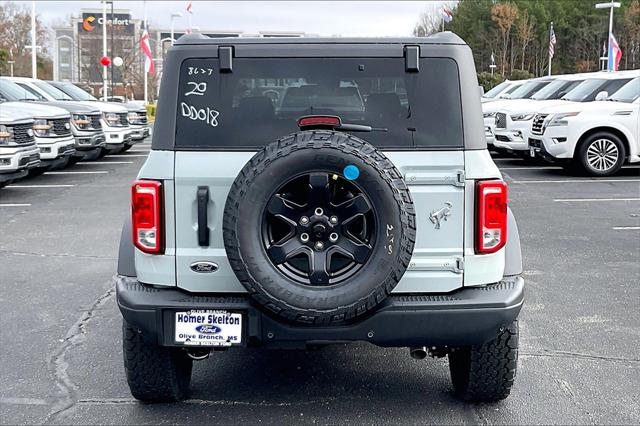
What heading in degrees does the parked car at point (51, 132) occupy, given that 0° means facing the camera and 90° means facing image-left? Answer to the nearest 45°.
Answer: approximately 315°

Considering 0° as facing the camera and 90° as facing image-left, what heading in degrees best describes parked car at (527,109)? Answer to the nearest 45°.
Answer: approximately 45°

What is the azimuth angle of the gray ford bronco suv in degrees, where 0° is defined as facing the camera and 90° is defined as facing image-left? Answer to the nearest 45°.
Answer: approximately 180°

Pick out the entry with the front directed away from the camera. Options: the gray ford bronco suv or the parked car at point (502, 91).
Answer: the gray ford bronco suv

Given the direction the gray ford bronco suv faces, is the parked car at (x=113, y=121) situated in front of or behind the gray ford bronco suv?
in front

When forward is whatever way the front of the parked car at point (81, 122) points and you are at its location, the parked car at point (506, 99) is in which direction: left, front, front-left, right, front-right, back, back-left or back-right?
front-left

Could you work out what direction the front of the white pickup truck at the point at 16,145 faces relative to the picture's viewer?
facing the viewer and to the right of the viewer

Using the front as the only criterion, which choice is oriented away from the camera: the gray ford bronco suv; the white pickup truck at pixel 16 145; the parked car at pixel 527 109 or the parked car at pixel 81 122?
the gray ford bronco suv

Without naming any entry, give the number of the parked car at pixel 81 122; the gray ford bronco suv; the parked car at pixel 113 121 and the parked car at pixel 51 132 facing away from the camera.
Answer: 1

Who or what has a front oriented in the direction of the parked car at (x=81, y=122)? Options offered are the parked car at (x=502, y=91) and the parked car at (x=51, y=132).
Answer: the parked car at (x=502, y=91)

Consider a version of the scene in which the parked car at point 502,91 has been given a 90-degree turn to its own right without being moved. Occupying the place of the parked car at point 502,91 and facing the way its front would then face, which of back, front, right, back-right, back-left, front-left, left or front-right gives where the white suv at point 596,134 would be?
back-left

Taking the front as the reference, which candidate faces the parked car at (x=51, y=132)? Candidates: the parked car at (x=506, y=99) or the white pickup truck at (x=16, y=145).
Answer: the parked car at (x=506, y=99)

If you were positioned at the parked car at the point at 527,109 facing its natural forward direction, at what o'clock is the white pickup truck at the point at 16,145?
The white pickup truck is roughly at 12 o'clock from the parked car.

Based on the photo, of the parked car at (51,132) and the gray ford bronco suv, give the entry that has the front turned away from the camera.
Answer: the gray ford bronco suv
